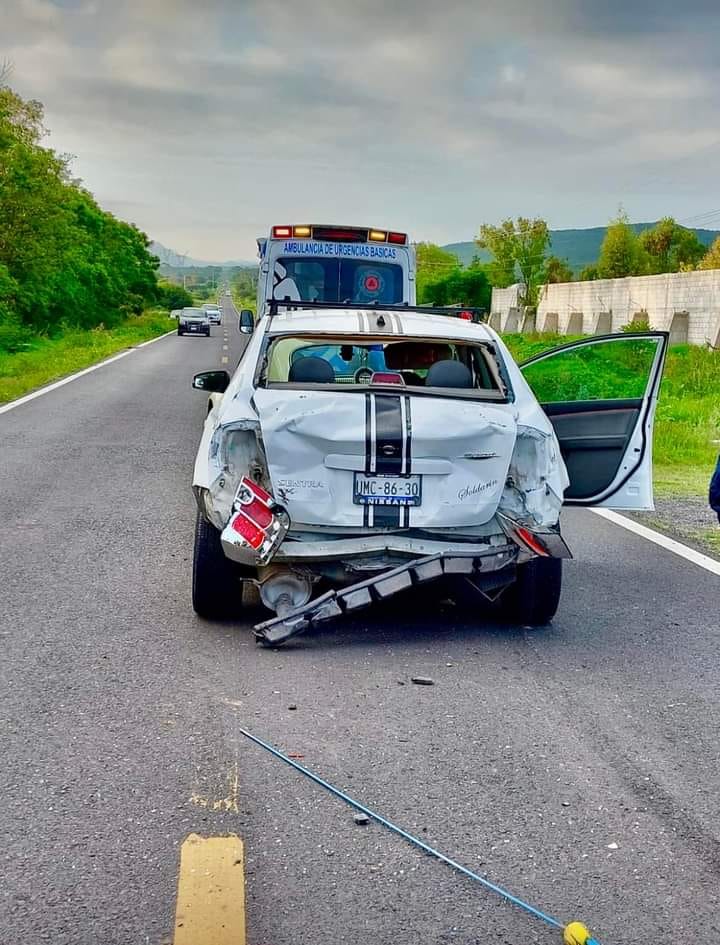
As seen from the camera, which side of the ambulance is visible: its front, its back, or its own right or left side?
back

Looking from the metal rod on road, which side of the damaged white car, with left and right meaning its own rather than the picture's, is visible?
back

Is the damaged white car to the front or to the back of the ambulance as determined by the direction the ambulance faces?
to the back

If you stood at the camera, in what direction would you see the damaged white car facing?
facing away from the viewer
